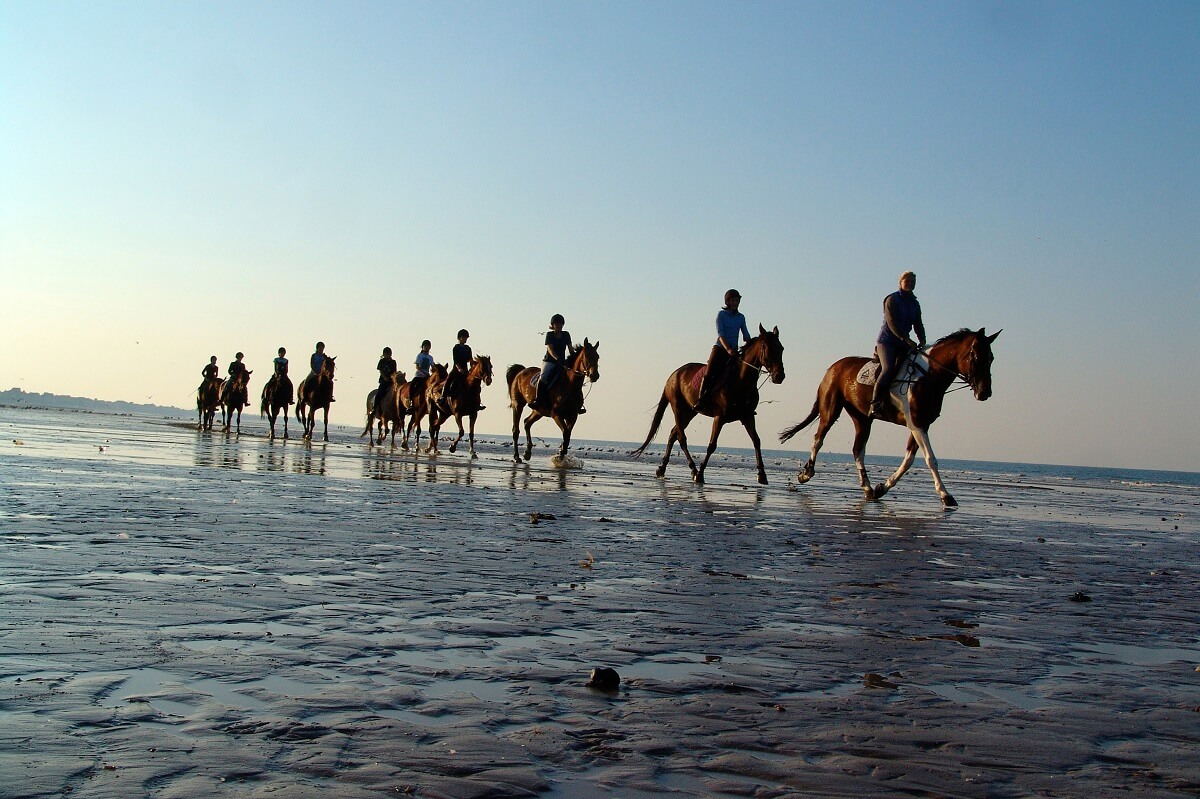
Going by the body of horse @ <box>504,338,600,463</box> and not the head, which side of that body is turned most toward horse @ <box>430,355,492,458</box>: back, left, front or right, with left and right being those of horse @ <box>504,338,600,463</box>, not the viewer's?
back

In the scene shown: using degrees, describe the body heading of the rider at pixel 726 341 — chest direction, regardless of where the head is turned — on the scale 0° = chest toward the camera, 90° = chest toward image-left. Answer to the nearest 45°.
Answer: approximately 315°

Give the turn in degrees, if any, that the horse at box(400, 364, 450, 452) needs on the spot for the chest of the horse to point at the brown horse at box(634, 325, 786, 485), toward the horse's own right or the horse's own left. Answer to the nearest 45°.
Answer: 0° — it already faces it

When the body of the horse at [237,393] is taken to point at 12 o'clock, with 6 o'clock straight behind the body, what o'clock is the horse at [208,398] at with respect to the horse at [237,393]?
the horse at [208,398] is roughly at 7 o'clock from the horse at [237,393].

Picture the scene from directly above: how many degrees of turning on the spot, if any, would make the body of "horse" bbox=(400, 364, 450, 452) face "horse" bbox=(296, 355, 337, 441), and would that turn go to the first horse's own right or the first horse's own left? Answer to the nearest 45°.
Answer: approximately 180°

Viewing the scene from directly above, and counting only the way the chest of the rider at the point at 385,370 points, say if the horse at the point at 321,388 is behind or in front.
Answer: behind

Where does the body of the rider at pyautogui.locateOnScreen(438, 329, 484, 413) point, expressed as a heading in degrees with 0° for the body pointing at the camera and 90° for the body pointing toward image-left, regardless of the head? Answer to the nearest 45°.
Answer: approximately 315°

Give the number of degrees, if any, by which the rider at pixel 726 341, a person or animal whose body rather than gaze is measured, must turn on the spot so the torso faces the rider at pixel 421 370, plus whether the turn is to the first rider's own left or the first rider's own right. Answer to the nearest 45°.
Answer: approximately 180°

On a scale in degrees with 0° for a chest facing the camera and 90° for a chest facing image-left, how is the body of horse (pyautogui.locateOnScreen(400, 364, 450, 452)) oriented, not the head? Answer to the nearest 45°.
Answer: approximately 315°
